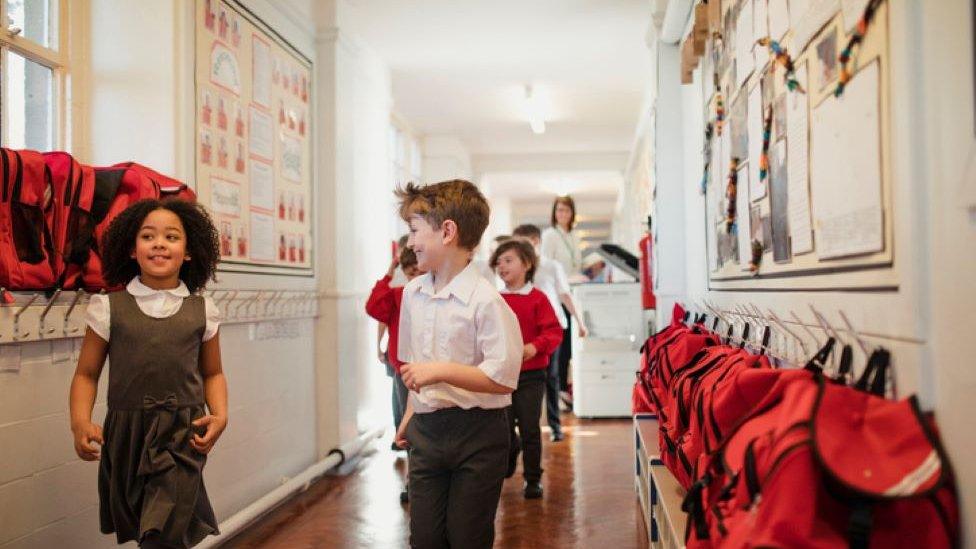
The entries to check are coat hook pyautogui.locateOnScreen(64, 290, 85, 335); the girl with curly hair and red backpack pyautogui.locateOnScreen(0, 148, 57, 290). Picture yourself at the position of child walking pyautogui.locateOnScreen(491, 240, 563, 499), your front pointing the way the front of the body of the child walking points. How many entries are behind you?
0

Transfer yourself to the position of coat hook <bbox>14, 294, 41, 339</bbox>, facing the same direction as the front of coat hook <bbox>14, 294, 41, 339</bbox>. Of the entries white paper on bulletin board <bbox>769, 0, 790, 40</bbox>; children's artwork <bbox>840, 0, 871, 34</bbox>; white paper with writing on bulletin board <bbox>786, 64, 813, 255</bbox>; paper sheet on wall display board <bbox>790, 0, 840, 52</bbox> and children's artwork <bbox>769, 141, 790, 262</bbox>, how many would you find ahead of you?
5

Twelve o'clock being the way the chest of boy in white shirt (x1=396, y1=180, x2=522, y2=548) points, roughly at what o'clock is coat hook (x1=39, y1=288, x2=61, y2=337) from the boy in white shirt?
The coat hook is roughly at 2 o'clock from the boy in white shirt.

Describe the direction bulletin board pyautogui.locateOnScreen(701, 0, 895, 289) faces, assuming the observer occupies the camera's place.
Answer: facing the viewer and to the left of the viewer

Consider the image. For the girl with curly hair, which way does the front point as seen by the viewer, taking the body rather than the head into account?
toward the camera

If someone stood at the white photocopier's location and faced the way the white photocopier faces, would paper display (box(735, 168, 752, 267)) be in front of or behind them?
in front

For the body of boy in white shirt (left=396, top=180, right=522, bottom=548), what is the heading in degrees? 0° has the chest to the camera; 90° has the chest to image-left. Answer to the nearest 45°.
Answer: approximately 45°

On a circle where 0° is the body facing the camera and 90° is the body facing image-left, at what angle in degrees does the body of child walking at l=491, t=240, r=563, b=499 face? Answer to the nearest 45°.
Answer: approximately 45°

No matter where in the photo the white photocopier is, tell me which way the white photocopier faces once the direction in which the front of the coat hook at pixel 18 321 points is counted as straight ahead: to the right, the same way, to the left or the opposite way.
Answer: to the right

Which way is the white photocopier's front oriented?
toward the camera

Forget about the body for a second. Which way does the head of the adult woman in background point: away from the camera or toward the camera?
toward the camera

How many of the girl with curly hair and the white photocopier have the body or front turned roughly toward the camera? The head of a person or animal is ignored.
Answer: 2

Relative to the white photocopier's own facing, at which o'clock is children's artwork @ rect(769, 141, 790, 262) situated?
The children's artwork is roughly at 12 o'clock from the white photocopier.

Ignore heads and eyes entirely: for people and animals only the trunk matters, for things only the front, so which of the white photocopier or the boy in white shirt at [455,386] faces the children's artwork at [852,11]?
the white photocopier

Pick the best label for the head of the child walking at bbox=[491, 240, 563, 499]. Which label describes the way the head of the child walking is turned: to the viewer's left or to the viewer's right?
to the viewer's left
